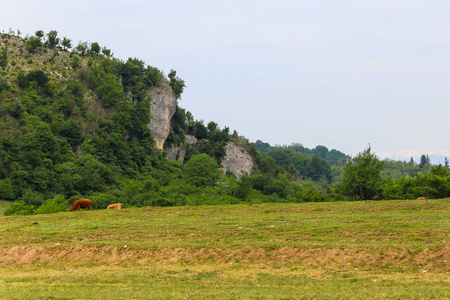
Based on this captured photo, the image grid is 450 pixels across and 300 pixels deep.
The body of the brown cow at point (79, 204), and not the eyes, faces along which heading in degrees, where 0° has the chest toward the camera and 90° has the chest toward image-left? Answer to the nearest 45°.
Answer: approximately 90°

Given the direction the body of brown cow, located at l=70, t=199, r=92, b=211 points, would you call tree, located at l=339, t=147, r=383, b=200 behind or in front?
behind
